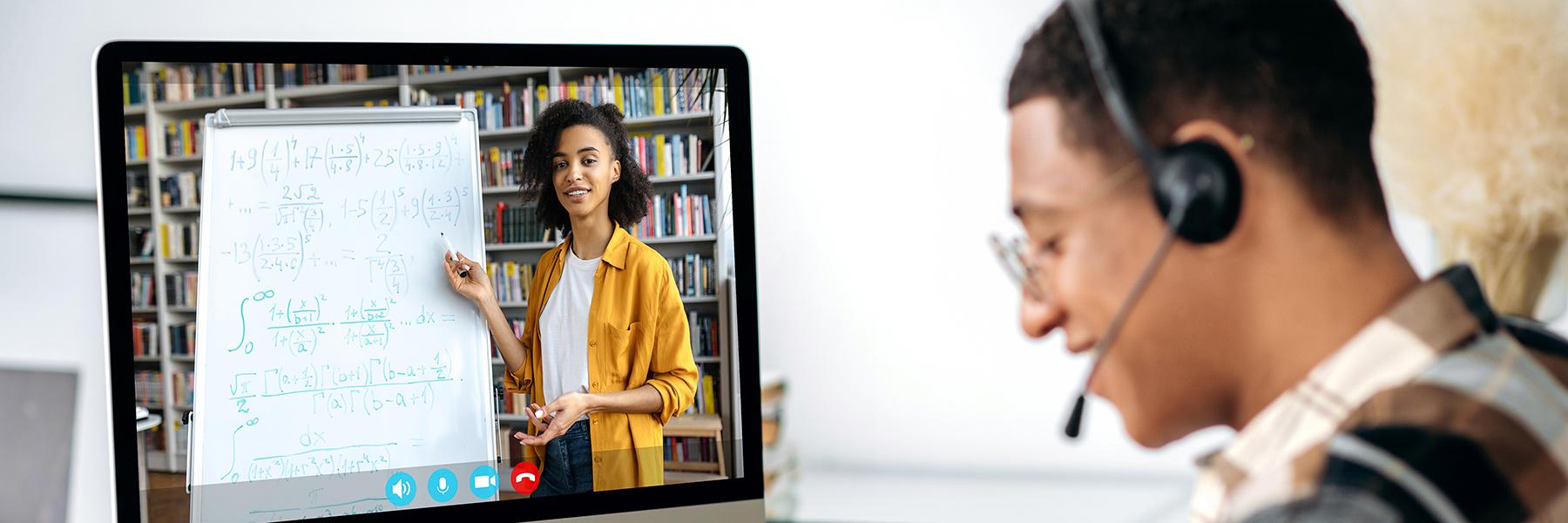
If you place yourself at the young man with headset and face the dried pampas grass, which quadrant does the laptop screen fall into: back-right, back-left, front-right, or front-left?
back-left

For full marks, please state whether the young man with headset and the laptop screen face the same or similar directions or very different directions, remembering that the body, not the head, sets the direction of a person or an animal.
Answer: very different directions

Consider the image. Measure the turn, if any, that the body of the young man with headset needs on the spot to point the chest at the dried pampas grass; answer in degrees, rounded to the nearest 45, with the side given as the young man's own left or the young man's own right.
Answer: approximately 135° to the young man's own right

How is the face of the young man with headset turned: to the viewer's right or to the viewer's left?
to the viewer's left

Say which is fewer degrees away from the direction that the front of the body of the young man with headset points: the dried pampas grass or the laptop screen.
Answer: the laptop screen

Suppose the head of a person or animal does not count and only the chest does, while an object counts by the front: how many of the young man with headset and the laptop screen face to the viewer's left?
1

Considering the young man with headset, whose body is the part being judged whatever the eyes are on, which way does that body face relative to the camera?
to the viewer's left

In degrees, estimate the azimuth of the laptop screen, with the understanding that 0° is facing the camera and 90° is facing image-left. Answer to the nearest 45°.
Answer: approximately 315°
